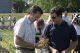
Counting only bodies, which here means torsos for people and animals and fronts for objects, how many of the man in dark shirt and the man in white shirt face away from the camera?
0

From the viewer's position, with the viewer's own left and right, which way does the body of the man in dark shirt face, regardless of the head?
facing the viewer and to the left of the viewer

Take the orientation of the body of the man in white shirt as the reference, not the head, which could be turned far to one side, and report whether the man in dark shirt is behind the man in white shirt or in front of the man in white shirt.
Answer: in front

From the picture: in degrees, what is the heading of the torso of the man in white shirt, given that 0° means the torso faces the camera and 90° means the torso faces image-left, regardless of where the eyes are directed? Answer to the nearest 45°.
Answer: approximately 315°

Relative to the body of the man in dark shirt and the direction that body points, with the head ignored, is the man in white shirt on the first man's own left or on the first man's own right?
on the first man's own right

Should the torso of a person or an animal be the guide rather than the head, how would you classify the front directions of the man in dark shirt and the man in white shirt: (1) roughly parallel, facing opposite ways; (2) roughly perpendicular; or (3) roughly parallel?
roughly perpendicular
